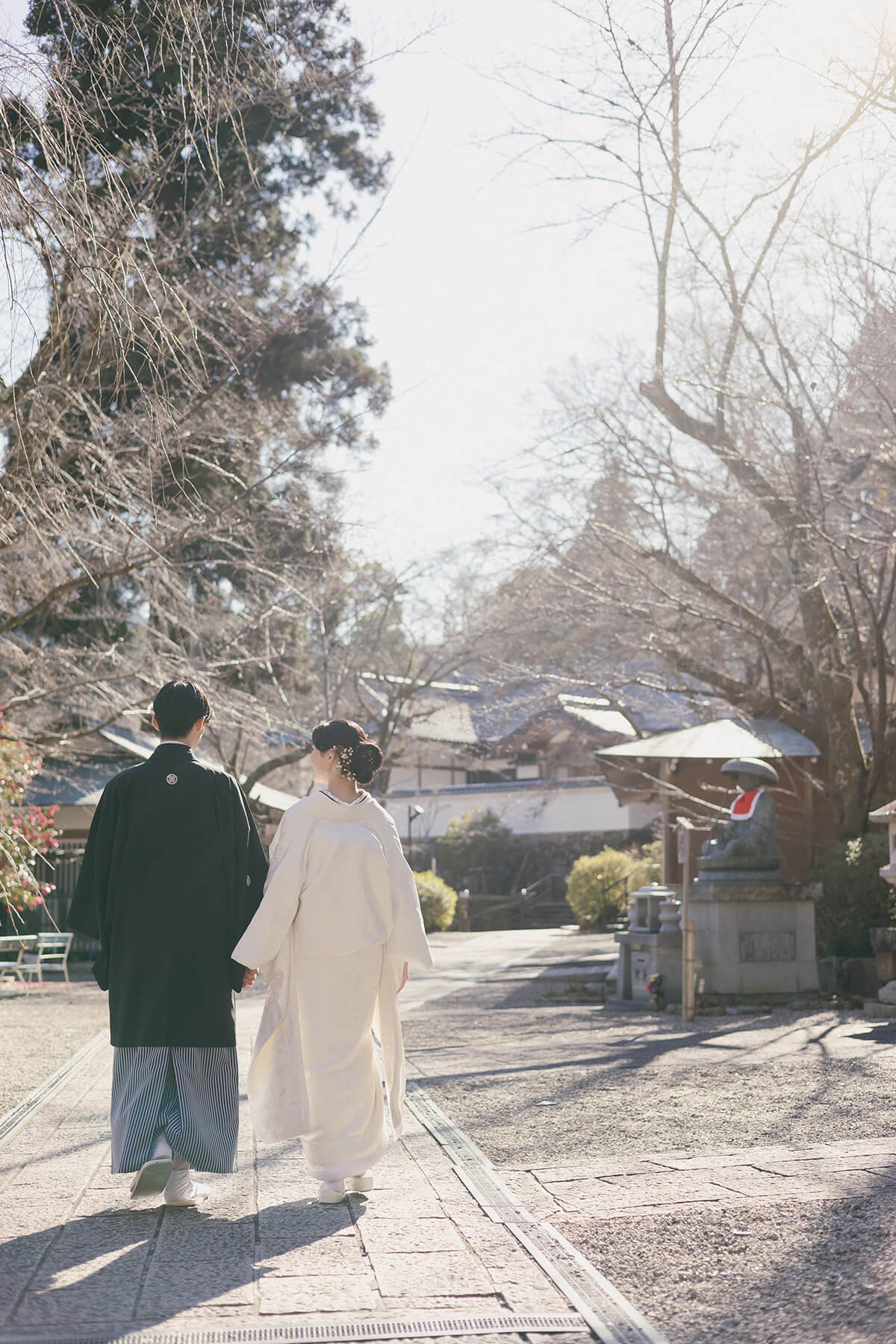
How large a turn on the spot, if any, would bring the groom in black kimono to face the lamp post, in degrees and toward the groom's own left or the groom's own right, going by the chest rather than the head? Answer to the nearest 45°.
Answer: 0° — they already face it

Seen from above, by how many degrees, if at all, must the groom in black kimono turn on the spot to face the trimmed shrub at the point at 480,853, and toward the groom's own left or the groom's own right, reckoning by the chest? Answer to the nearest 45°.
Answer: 0° — they already face it

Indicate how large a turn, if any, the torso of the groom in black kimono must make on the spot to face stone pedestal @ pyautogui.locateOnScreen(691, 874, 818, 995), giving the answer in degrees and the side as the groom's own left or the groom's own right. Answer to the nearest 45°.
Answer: approximately 45° to the groom's own right

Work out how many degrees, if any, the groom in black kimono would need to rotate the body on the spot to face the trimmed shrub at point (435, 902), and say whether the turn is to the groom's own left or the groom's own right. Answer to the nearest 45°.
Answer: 0° — they already face it

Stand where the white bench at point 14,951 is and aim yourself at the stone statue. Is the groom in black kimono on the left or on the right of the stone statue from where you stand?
right

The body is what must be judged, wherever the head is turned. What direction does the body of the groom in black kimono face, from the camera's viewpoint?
away from the camera

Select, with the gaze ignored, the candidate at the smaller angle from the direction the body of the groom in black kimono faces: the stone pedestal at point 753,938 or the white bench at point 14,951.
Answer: the white bench
